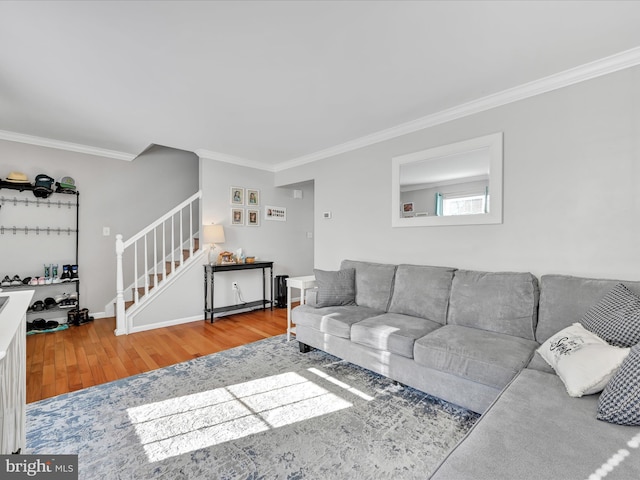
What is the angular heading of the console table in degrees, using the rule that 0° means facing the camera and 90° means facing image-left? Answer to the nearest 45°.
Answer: approximately 315°

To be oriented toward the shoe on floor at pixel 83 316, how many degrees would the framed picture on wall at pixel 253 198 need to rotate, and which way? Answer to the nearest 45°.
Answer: approximately 135° to its right

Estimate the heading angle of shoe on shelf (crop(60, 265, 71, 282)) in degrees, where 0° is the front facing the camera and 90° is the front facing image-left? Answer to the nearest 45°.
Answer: approximately 0°

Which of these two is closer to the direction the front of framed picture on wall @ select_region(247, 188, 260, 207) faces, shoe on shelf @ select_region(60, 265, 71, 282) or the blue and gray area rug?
the blue and gray area rug

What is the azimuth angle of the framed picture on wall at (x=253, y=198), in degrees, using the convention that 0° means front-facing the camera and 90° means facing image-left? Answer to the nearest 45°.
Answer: approximately 315°

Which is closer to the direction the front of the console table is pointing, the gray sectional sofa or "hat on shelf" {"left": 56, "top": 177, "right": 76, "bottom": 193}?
the gray sectional sofa

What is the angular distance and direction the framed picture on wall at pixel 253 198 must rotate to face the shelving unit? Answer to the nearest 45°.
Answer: approximately 135° to its right

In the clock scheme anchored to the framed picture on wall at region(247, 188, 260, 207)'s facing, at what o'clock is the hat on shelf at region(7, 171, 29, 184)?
The hat on shelf is roughly at 4 o'clock from the framed picture on wall.

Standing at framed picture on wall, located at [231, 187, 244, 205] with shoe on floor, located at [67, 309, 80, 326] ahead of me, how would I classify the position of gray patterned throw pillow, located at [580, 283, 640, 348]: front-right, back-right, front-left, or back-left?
back-left
